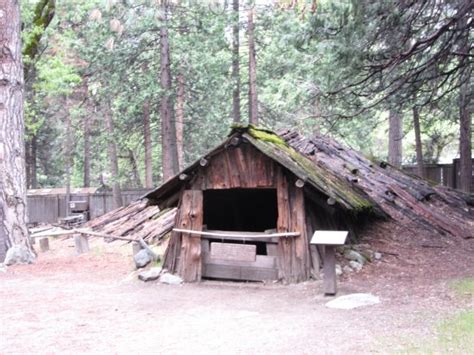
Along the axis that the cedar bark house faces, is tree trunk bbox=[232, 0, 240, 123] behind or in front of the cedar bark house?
behind

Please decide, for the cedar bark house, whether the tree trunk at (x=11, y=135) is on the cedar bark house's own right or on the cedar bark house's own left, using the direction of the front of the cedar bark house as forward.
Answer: on the cedar bark house's own right

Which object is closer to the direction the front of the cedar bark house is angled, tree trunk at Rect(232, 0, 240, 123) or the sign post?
the sign post

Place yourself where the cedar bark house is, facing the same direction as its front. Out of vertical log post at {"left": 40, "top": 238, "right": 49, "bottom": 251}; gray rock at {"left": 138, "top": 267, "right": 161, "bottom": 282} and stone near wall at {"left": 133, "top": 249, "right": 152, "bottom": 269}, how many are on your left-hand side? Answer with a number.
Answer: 0

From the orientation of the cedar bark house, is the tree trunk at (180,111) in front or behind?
behind

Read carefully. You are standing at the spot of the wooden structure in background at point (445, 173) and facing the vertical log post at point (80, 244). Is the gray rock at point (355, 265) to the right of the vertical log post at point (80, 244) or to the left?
left

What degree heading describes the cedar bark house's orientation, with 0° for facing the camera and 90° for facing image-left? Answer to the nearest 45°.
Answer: approximately 0°

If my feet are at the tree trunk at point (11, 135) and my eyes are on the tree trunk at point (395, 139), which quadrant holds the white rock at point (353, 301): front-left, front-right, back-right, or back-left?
front-right

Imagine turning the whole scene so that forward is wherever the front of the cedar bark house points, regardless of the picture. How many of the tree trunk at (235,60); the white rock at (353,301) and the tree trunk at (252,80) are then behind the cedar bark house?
2

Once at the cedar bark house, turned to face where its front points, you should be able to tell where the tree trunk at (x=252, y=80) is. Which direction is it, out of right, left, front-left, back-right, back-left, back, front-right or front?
back

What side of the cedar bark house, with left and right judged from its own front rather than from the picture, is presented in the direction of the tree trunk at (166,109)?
back

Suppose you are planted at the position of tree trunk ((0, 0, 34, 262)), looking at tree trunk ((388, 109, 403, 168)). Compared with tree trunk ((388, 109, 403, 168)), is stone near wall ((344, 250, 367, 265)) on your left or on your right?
right
